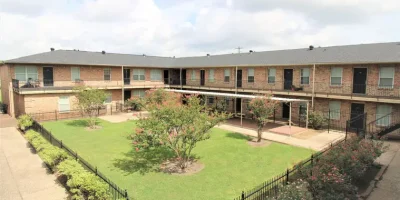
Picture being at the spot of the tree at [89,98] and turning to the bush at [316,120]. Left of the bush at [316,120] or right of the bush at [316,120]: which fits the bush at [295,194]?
right

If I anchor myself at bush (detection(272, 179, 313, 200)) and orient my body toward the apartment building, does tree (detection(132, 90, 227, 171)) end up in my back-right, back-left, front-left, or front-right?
front-left

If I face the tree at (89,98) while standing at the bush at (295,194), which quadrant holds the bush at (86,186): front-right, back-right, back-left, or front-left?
front-left

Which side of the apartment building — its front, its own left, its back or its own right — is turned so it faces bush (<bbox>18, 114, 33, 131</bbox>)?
right

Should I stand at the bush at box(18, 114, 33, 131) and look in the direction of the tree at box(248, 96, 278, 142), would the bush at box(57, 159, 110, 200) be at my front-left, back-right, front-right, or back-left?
front-right

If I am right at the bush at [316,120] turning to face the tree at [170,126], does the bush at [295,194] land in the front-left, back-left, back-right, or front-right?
front-left

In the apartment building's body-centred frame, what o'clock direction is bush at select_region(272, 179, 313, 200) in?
The bush is roughly at 12 o'clock from the apartment building.

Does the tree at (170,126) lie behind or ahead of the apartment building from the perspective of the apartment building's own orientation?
ahead

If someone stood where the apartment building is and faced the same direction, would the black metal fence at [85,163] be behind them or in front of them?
in front

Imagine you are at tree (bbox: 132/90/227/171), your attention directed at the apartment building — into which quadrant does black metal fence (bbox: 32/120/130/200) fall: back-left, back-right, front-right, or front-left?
back-left

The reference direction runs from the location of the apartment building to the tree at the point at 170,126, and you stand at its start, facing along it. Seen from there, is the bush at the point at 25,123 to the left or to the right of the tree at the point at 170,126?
right

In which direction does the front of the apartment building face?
toward the camera

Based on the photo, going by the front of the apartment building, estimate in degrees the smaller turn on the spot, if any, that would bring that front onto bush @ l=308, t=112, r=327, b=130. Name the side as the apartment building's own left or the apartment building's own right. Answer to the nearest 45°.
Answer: approximately 45° to the apartment building's own left

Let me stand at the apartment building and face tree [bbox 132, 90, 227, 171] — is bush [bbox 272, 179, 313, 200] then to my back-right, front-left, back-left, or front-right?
front-left
